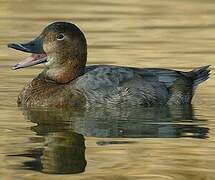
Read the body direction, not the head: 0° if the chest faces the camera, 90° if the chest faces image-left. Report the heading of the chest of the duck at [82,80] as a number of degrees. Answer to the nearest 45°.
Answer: approximately 90°
